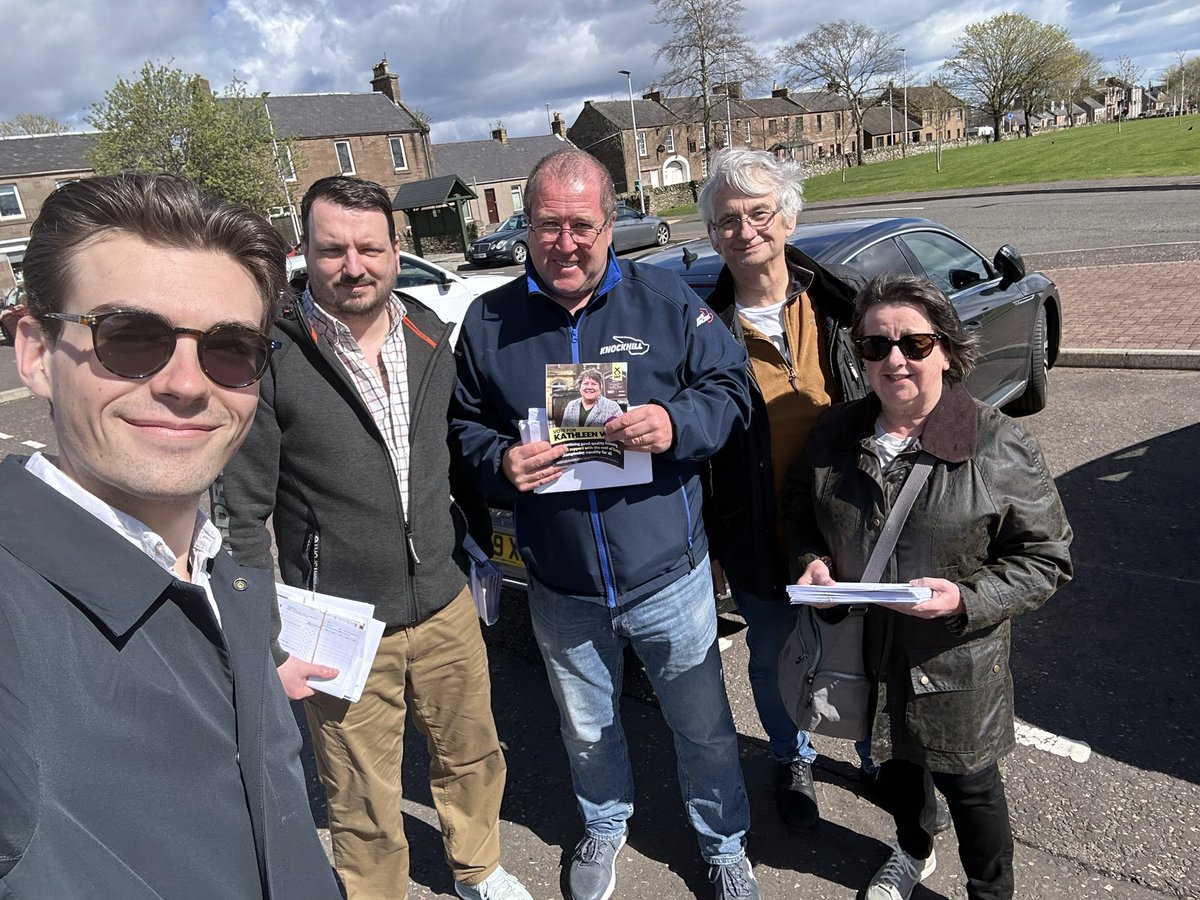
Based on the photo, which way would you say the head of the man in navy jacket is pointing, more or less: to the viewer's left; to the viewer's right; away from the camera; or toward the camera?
toward the camera

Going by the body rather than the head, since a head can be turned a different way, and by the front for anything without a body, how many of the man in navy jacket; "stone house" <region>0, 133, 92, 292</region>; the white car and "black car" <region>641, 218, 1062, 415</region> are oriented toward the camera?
2

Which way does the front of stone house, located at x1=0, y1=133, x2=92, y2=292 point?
toward the camera

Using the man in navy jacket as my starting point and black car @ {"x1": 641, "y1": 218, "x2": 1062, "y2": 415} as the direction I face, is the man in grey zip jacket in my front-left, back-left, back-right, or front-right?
back-left

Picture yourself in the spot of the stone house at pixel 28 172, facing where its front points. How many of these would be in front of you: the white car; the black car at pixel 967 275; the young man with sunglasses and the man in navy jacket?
4

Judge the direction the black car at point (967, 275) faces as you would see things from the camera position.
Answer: facing away from the viewer and to the right of the viewer

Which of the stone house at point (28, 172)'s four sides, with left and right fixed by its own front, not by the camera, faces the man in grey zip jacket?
front

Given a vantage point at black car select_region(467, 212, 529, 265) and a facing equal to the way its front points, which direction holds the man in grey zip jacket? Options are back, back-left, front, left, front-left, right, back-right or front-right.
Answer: front-left

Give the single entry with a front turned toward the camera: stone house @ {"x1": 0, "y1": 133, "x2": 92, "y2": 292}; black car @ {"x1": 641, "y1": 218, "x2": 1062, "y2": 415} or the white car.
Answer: the stone house

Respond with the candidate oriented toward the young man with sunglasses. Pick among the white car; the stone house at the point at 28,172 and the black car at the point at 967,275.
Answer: the stone house

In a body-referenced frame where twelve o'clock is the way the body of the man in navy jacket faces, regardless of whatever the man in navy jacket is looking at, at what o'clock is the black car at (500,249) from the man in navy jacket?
The black car is roughly at 6 o'clock from the man in navy jacket.

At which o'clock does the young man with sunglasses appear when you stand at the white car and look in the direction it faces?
The young man with sunglasses is roughly at 3 o'clock from the white car.

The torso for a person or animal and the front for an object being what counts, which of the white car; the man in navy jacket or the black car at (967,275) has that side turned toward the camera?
the man in navy jacket

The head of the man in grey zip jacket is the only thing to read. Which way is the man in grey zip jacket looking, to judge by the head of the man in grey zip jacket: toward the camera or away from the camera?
toward the camera

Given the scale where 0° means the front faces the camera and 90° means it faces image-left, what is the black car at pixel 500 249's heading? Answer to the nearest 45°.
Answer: approximately 45°

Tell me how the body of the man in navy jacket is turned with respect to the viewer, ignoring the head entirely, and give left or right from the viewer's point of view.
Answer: facing the viewer

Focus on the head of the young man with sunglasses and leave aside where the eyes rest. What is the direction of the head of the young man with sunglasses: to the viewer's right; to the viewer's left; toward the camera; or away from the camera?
toward the camera
